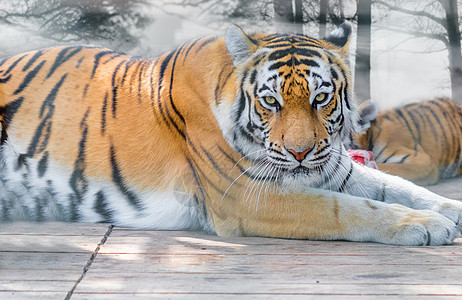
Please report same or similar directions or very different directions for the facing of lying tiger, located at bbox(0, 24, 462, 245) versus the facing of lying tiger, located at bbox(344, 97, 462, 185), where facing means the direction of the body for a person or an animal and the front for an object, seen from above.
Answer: very different directions

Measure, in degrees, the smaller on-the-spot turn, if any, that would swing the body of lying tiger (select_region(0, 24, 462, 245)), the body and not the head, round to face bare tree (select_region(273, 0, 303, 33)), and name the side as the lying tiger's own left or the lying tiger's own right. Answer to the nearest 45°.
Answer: approximately 45° to the lying tiger's own left

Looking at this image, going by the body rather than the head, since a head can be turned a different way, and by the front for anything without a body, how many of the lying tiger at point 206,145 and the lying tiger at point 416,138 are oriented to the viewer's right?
1

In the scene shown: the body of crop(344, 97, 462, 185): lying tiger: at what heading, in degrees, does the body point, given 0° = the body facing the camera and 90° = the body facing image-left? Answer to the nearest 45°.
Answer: approximately 90°

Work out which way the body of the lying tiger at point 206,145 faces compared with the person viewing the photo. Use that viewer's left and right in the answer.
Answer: facing to the right of the viewer

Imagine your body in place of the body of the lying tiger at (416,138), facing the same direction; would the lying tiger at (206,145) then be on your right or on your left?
on your left
